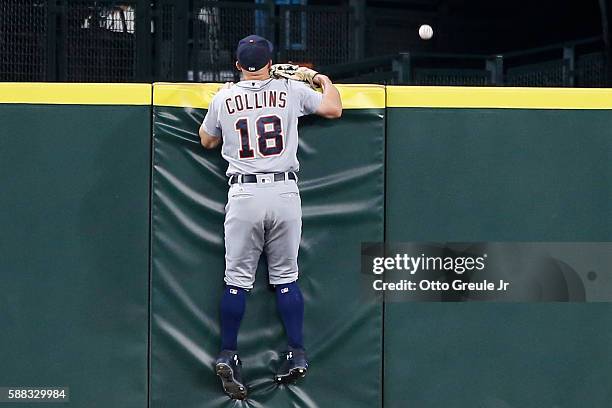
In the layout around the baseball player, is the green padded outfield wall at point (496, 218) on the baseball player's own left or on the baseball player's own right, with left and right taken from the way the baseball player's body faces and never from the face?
on the baseball player's own right

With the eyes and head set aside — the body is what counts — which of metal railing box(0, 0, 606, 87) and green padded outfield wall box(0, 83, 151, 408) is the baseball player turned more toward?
the metal railing

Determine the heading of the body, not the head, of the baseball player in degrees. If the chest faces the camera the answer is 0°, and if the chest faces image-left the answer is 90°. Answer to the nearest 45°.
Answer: approximately 180°
